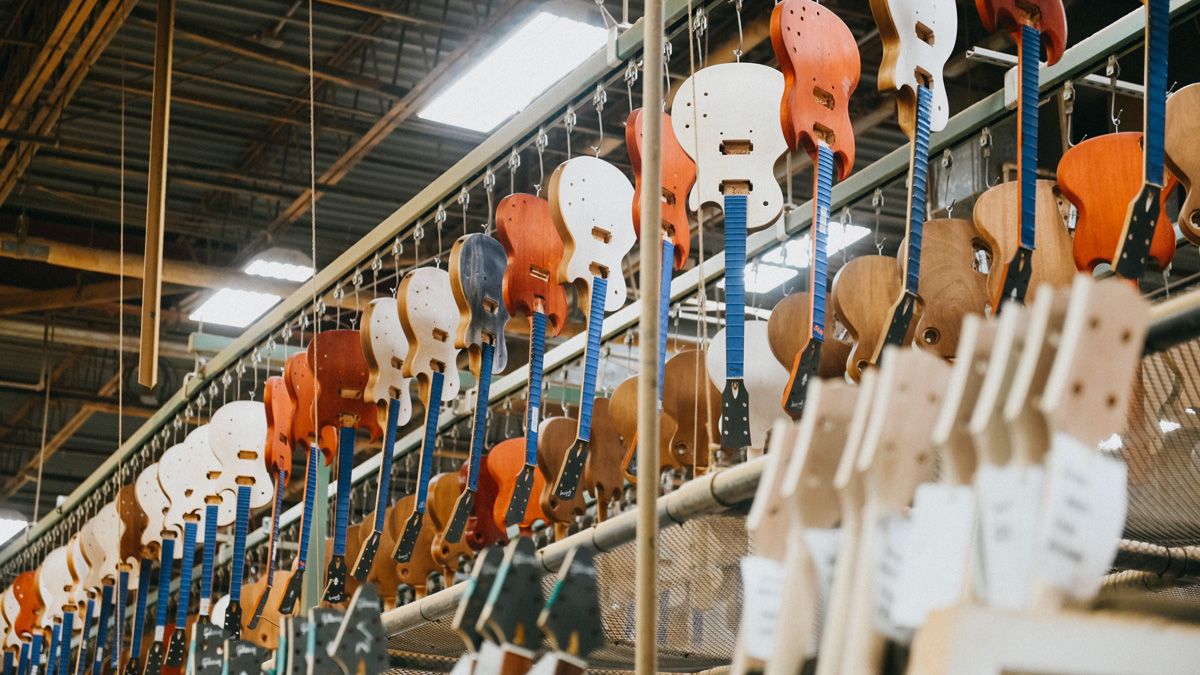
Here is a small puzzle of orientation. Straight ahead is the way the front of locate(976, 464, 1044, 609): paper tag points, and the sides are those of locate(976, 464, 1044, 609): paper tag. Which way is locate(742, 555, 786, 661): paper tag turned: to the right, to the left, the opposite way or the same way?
the same way

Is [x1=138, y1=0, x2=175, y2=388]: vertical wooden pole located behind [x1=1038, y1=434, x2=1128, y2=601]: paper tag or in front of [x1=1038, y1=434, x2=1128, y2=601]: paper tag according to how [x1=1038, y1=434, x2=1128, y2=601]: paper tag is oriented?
behind

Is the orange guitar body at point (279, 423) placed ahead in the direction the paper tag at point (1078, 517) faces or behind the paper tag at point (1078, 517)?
behind

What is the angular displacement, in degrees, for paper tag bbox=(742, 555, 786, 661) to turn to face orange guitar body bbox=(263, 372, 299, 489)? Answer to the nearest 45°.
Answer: approximately 135° to its right

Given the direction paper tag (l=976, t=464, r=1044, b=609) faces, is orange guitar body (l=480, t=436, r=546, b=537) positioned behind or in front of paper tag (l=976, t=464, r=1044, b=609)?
behind

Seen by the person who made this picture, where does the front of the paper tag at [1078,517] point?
facing the viewer

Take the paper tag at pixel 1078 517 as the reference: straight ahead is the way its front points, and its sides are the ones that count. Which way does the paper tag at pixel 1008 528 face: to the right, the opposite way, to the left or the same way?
the same way

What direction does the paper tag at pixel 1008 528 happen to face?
toward the camera

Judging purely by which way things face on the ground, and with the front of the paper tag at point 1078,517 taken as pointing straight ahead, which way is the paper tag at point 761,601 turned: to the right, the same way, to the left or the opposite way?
the same way

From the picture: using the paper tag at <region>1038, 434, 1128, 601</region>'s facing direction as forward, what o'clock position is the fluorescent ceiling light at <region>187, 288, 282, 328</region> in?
The fluorescent ceiling light is roughly at 5 o'clock from the paper tag.

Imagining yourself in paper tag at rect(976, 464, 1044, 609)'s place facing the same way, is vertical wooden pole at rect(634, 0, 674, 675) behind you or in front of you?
behind

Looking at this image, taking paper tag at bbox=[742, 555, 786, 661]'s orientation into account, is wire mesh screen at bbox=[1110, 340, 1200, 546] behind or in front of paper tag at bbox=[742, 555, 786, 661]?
behind
